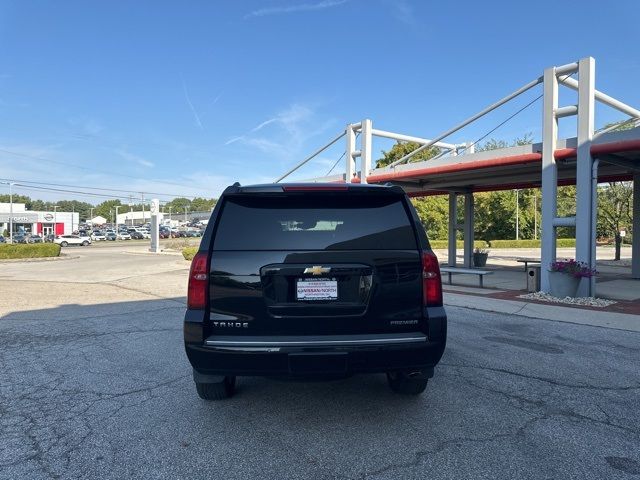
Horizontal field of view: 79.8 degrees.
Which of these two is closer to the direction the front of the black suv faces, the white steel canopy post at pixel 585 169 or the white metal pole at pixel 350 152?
the white metal pole

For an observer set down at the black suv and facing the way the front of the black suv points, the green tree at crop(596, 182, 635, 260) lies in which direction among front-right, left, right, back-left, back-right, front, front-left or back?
front-right

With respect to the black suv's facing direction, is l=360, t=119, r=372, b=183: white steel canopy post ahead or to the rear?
ahead

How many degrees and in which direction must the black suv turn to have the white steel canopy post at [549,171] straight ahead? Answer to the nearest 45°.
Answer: approximately 45° to its right

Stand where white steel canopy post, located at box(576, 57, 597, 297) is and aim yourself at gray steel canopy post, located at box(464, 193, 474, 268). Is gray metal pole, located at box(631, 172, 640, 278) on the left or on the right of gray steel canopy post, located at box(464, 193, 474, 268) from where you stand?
right

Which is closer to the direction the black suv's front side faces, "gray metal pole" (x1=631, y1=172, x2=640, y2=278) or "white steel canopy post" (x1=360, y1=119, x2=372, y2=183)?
the white steel canopy post

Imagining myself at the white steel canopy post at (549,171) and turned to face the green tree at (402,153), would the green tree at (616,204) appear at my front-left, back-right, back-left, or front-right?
front-right

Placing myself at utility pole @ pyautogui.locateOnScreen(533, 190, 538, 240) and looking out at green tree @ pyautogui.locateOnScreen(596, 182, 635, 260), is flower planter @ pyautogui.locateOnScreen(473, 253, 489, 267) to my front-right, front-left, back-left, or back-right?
front-right

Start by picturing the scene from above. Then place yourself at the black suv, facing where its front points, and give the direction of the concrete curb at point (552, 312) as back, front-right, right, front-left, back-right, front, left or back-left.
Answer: front-right

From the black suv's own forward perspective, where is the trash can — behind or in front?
in front

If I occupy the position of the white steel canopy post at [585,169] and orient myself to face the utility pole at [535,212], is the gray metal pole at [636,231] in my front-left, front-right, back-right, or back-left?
front-right

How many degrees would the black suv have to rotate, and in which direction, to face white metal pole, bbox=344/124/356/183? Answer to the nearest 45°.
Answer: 0° — it already faces it

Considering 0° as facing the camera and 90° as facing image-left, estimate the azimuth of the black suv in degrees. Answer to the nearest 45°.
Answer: approximately 180°
